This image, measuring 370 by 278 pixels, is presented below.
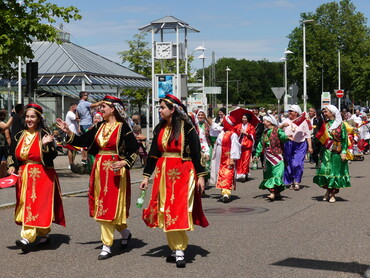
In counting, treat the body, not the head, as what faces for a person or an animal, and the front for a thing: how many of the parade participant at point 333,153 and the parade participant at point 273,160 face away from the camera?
0

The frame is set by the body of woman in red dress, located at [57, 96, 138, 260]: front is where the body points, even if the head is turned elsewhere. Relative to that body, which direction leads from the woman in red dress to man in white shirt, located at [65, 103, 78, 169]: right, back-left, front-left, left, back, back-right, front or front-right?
back-right

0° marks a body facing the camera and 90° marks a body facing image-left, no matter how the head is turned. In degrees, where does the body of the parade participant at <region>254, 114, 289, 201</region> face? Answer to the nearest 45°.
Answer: approximately 45°

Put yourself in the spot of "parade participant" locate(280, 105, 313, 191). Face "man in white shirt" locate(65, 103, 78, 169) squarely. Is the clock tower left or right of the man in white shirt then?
right

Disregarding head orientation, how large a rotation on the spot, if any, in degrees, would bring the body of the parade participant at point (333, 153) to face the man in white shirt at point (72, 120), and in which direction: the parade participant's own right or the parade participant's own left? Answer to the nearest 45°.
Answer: approximately 90° to the parade participant's own right

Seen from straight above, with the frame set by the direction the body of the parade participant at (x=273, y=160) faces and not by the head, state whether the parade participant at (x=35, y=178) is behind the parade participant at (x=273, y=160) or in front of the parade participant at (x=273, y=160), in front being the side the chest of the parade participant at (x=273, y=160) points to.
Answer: in front

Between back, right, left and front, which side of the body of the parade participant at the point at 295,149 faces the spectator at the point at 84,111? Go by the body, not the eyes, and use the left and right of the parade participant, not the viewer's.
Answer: right

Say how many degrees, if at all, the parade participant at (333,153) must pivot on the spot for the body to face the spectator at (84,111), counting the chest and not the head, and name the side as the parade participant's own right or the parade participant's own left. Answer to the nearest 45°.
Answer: approximately 90° to the parade participant's own right

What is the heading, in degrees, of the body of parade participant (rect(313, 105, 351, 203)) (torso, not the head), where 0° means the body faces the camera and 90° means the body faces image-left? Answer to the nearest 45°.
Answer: approximately 45°

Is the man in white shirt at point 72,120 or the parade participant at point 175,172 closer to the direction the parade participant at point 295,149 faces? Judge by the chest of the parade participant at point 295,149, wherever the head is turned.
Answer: the parade participant
